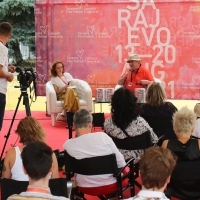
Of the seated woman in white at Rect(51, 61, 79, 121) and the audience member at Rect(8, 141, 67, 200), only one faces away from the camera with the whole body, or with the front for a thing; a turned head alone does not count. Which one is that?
the audience member

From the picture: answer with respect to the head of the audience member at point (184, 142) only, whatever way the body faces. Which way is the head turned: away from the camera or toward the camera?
away from the camera

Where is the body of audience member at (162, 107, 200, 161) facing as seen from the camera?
away from the camera

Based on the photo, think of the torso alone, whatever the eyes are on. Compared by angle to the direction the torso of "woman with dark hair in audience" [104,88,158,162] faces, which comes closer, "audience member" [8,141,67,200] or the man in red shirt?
the man in red shirt

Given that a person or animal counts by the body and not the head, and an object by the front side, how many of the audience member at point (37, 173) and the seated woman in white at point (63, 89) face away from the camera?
1

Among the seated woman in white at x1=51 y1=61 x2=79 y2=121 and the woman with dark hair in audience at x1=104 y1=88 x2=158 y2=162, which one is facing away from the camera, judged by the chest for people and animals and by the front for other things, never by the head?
the woman with dark hair in audience

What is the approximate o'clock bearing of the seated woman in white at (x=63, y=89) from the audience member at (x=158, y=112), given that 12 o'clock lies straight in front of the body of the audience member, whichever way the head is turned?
The seated woman in white is roughly at 11 o'clock from the audience member.

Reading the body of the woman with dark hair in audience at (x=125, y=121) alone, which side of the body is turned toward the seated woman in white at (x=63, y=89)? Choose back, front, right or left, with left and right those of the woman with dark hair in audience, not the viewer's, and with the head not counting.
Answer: front

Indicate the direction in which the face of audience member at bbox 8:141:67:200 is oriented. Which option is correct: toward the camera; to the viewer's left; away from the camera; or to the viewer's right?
away from the camera

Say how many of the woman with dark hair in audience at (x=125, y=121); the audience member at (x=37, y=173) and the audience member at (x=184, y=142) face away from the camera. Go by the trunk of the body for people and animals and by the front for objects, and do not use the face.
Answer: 3

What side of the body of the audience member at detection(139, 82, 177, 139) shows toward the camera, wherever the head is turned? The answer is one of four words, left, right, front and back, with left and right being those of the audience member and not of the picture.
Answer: back

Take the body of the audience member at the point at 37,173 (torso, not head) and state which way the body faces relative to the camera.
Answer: away from the camera
